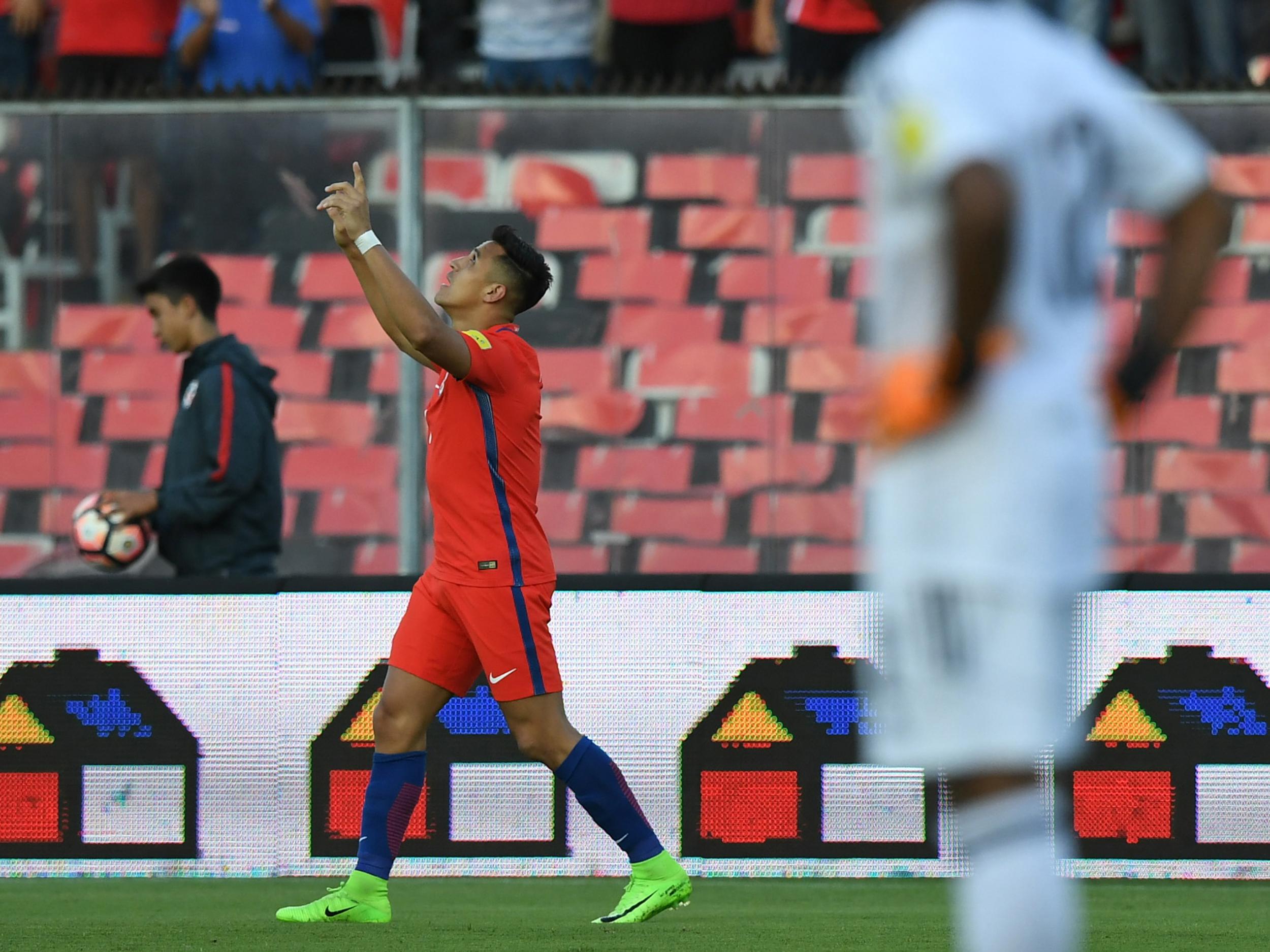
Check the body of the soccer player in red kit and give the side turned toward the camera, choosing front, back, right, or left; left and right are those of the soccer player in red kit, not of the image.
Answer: left

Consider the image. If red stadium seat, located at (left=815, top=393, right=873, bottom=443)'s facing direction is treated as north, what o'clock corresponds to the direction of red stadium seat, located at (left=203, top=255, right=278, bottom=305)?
red stadium seat, located at (left=203, top=255, right=278, bottom=305) is roughly at 3 o'clock from red stadium seat, located at (left=815, top=393, right=873, bottom=443).

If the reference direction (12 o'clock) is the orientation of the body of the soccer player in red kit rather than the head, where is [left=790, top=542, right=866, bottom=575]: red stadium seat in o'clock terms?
The red stadium seat is roughly at 4 o'clock from the soccer player in red kit.

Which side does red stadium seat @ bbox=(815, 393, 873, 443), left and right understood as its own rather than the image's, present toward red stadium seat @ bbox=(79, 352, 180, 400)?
right

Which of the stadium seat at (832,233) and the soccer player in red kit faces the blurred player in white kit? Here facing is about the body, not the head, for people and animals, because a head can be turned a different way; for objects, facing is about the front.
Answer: the stadium seat

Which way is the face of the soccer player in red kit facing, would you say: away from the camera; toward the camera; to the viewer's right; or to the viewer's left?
to the viewer's left

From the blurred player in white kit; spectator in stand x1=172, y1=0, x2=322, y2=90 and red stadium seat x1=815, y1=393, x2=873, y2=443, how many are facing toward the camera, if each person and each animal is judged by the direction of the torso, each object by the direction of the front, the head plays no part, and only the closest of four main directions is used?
2

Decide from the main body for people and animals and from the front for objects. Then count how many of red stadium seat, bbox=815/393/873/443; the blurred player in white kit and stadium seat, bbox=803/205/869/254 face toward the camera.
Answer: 2

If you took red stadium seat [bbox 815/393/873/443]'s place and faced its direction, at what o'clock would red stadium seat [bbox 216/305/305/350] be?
red stadium seat [bbox 216/305/305/350] is roughly at 3 o'clock from red stadium seat [bbox 815/393/873/443].

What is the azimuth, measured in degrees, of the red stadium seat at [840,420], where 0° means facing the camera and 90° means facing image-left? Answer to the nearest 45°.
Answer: approximately 0°

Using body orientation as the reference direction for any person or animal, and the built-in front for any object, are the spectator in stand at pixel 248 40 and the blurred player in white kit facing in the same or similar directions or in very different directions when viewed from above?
very different directions
